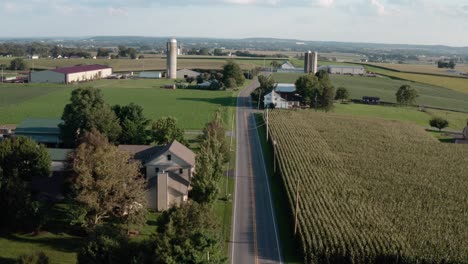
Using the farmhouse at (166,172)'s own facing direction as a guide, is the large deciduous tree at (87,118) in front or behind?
behind

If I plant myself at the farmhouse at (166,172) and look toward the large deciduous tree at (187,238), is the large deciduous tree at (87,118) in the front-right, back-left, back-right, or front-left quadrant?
back-right
